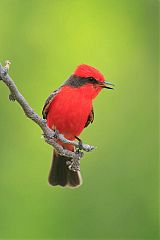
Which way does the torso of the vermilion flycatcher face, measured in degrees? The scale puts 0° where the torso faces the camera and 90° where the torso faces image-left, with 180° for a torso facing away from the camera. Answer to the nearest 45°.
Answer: approximately 315°
